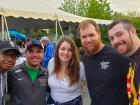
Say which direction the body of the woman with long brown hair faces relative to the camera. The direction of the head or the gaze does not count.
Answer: toward the camera

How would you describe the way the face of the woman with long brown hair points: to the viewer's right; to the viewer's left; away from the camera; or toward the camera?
toward the camera

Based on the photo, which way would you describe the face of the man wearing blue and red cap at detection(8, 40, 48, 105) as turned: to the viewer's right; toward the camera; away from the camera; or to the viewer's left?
toward the camera

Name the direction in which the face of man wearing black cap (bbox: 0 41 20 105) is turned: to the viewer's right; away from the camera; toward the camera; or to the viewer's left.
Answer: toward the camera

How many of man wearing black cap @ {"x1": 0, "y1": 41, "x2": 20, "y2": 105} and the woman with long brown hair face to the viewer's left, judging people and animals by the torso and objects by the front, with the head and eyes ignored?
0

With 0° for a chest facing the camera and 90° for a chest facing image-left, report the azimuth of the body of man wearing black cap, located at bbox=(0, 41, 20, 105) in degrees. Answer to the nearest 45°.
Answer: approximately 315°
